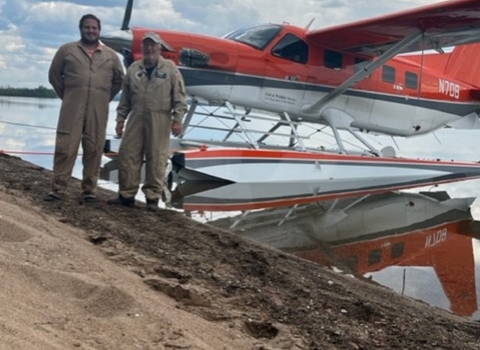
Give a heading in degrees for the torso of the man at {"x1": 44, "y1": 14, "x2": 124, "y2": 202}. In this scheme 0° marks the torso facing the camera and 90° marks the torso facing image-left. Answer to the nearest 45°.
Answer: approximately 0°

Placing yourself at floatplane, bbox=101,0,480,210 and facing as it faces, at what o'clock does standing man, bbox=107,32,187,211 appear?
The standing man is roughly at 11 o'clock from the floatplane.

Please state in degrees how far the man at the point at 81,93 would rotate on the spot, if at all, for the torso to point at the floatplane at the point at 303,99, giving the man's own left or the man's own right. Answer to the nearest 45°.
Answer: approximately 135° to the man's own left

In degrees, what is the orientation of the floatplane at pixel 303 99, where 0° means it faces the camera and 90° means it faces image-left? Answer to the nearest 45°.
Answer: approximately 45°

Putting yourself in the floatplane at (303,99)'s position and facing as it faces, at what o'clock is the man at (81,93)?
The man is roughly at 11 o'clock from the floatplane.
